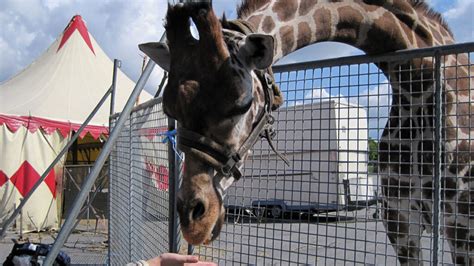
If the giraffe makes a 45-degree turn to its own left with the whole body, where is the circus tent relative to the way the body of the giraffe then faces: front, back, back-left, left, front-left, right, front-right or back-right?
back-right

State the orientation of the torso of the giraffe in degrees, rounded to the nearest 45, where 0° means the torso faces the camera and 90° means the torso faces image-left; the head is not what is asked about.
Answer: approximately 45°
